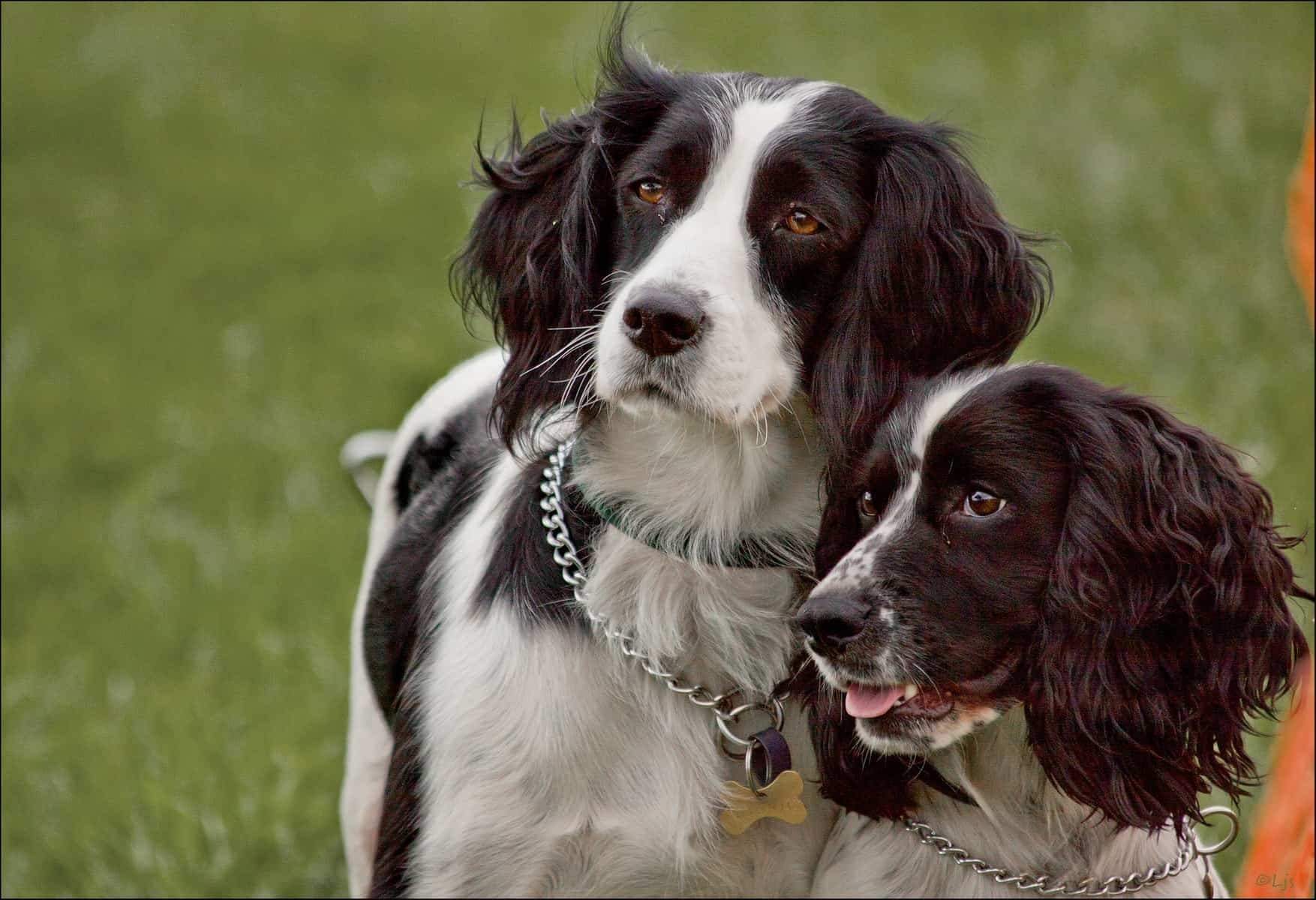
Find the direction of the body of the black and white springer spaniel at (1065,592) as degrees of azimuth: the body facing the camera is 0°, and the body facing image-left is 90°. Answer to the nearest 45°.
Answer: approximately 45°

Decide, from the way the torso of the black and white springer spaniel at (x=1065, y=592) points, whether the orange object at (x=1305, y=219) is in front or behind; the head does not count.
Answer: behind

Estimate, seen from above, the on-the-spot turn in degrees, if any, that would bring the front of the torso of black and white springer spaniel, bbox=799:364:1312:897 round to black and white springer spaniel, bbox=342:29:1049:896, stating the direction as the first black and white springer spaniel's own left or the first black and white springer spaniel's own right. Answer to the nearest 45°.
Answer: approximately 45° to the first black and white springer spaniel's own right
